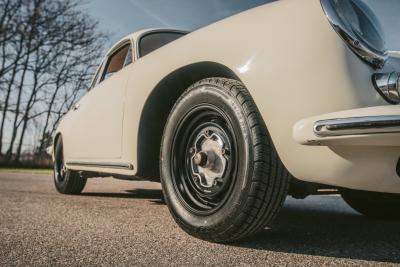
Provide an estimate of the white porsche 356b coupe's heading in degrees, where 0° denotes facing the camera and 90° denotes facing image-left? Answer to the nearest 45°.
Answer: approximately 315°
